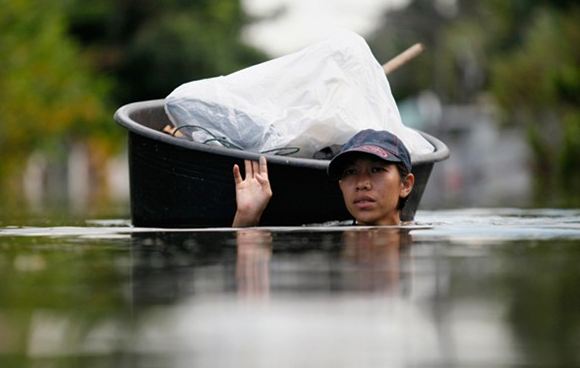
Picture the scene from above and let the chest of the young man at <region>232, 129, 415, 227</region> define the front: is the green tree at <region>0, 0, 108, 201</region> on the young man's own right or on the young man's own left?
on the young man's own right

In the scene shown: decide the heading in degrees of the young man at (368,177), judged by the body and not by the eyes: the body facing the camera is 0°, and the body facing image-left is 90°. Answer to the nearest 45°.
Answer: approximately 45°

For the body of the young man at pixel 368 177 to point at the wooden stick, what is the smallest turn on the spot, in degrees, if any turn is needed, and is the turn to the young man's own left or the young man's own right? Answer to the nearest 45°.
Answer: approximately 135° to the young man's own right

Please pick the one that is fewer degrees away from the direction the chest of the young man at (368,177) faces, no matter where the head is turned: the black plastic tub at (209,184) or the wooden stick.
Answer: the black plastic tub
